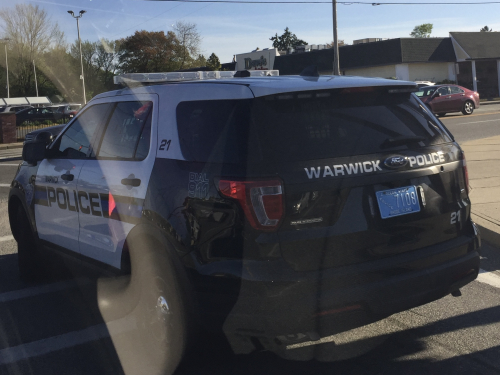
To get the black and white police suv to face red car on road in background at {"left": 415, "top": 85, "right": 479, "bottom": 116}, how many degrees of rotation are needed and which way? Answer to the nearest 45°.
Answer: approximately 45° to its right

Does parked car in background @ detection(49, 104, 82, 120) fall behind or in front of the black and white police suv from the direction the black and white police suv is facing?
in front

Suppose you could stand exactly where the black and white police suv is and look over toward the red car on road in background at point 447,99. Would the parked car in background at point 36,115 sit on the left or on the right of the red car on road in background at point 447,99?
left

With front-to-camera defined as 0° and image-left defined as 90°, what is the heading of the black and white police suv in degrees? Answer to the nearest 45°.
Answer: approximately 135°

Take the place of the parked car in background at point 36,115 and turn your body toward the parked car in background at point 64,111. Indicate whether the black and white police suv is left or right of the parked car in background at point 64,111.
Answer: right

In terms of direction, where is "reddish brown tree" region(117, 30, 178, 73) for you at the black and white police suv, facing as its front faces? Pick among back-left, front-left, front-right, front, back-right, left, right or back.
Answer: front-right

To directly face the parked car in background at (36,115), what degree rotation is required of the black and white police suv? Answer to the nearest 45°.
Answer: approximately 45° to its right
